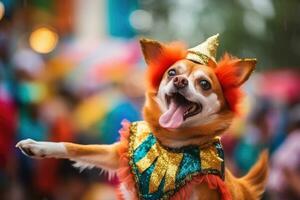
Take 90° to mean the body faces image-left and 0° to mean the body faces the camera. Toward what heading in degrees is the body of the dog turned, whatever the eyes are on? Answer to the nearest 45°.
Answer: approximately 45°
